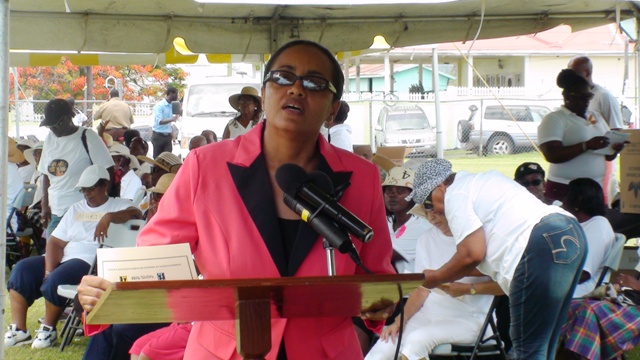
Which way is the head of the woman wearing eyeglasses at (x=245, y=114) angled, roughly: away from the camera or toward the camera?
toward the camera

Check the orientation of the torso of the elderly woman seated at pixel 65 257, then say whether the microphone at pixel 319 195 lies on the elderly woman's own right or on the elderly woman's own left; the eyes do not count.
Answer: on the elderly woman's own left

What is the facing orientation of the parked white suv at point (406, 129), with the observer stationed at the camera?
facing the viewer

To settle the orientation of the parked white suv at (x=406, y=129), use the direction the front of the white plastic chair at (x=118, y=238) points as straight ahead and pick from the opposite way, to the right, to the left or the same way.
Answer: the same way

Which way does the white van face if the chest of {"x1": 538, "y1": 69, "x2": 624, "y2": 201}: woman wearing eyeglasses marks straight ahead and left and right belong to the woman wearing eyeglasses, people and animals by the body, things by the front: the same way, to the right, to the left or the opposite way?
the same way

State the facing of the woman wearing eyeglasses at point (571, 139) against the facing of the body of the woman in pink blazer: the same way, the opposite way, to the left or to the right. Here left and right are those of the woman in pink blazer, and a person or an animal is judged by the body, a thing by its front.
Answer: the same way
